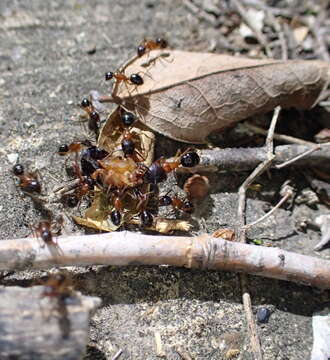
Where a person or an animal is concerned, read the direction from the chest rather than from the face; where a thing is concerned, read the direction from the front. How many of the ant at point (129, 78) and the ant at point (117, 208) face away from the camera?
1

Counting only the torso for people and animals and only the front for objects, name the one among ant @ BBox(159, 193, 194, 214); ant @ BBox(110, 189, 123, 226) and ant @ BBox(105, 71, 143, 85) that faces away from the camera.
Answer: ant @ BBox(110, 189, 123, 226)

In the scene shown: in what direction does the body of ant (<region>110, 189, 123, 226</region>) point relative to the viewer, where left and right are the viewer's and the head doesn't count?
facing away from the viewer

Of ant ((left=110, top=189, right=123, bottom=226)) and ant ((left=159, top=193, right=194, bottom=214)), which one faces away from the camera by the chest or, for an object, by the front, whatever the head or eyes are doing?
ant ((left=110, top=189, right=123, bottom=226))

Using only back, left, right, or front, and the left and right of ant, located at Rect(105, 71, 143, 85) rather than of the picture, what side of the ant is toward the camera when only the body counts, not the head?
left

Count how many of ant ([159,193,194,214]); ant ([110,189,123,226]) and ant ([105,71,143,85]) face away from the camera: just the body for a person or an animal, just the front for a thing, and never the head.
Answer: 1

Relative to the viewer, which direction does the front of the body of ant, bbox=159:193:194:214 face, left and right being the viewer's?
facing to the left of the viewer

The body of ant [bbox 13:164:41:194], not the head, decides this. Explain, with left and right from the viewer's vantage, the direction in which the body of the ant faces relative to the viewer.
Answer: facing away from the viewer and to the left of the viewer
